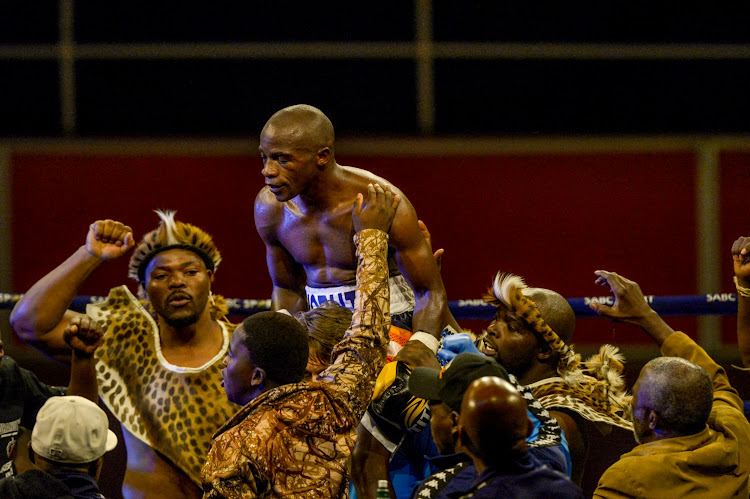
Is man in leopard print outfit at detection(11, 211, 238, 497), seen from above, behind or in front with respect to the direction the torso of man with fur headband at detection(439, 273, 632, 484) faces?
in front

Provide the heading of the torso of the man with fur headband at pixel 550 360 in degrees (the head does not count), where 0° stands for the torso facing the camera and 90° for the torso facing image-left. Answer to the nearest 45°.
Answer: approximately 90°
